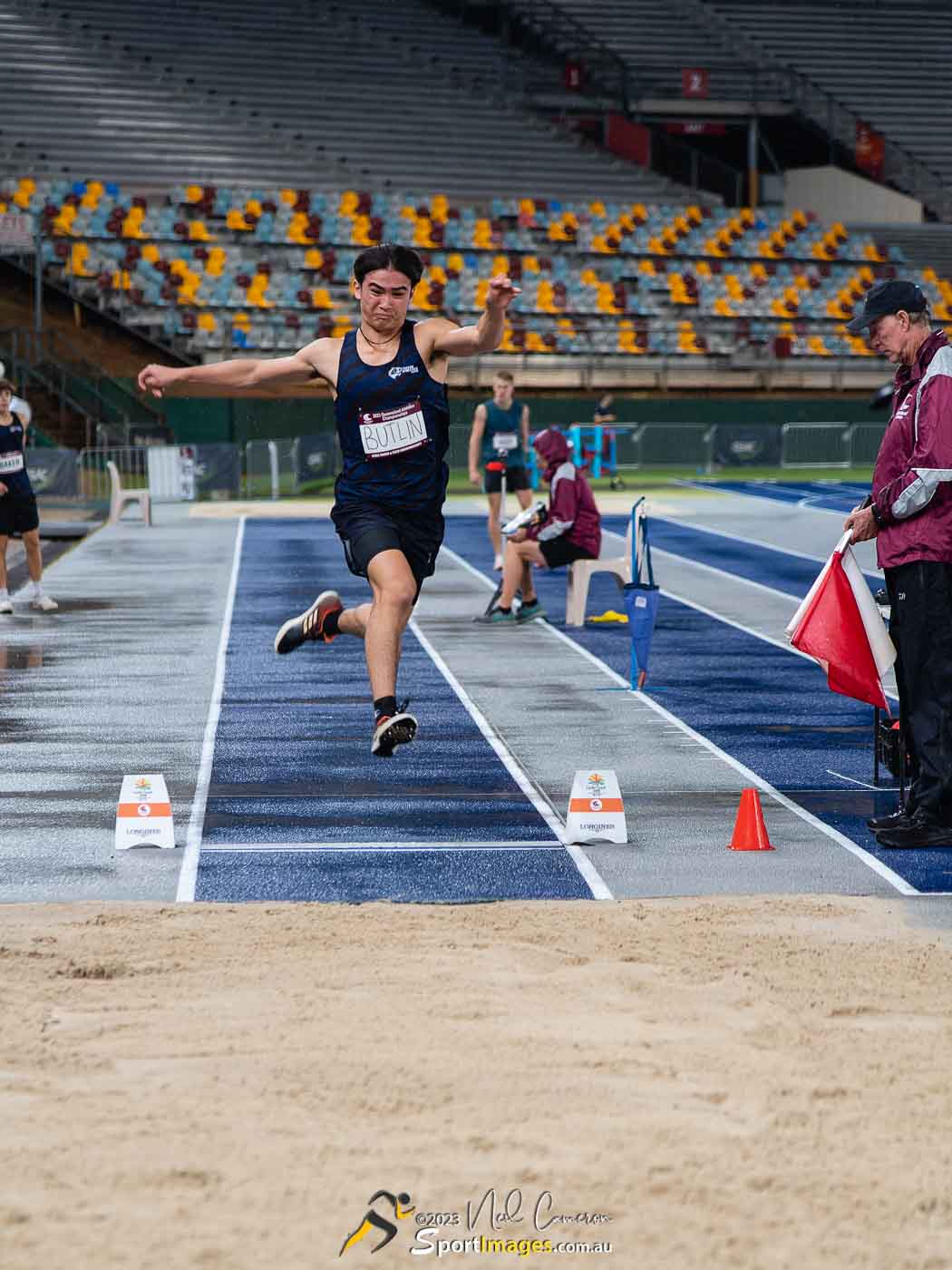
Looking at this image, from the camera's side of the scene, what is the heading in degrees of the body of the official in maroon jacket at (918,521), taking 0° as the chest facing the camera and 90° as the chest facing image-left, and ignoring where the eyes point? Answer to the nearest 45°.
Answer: approximately 90°

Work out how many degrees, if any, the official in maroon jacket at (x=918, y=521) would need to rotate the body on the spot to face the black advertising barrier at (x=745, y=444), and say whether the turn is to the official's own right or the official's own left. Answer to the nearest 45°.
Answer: approximately 90° to the official's own right

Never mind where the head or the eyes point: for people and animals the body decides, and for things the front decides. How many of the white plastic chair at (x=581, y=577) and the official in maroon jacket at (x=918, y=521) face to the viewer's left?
2

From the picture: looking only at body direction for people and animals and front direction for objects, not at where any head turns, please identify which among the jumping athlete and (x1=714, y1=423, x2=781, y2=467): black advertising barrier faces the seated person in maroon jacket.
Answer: the black advertising barrier

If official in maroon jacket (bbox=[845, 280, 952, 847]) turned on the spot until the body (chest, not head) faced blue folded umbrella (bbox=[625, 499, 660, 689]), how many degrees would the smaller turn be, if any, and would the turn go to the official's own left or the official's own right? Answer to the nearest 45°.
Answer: approximately 90° to the official's own right

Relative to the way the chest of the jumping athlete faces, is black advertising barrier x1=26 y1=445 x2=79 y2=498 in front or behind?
behind

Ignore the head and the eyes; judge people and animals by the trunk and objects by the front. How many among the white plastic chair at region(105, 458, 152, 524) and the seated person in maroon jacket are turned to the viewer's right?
1

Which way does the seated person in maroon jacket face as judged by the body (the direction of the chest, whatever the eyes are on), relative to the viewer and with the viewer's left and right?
facing to the left of the viewer

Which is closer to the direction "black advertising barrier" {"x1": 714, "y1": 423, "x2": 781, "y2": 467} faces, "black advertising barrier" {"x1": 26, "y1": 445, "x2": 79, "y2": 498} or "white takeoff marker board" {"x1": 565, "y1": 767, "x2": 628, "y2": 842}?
the white takeoff marker board

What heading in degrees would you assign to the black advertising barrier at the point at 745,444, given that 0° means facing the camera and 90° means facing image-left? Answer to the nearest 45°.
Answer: approximately 0°
